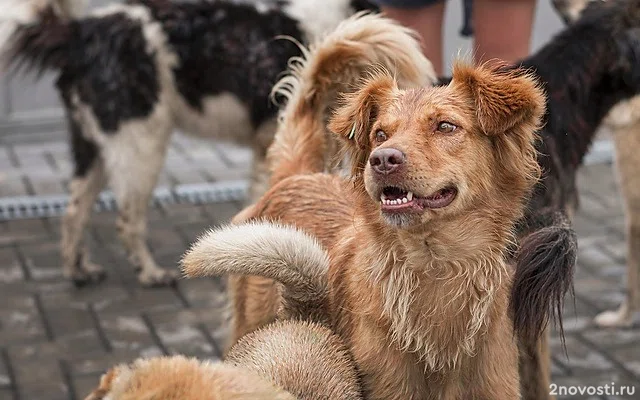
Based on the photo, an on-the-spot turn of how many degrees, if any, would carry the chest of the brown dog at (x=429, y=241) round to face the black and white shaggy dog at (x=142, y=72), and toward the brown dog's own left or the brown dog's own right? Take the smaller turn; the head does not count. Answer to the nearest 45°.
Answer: approximately 180°

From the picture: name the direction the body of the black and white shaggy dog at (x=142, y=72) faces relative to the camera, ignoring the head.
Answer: to the viewer's right

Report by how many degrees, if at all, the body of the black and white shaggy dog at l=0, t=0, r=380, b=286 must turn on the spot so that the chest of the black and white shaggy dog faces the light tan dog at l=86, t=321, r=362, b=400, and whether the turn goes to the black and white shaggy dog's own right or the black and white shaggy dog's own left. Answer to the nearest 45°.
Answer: approximately 90° to the black and white shaggy dog's own right

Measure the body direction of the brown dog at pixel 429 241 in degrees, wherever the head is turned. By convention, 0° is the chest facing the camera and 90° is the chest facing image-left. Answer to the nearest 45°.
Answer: approximately 315°

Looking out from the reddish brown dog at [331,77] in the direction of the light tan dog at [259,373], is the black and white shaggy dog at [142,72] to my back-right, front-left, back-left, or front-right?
back-right
